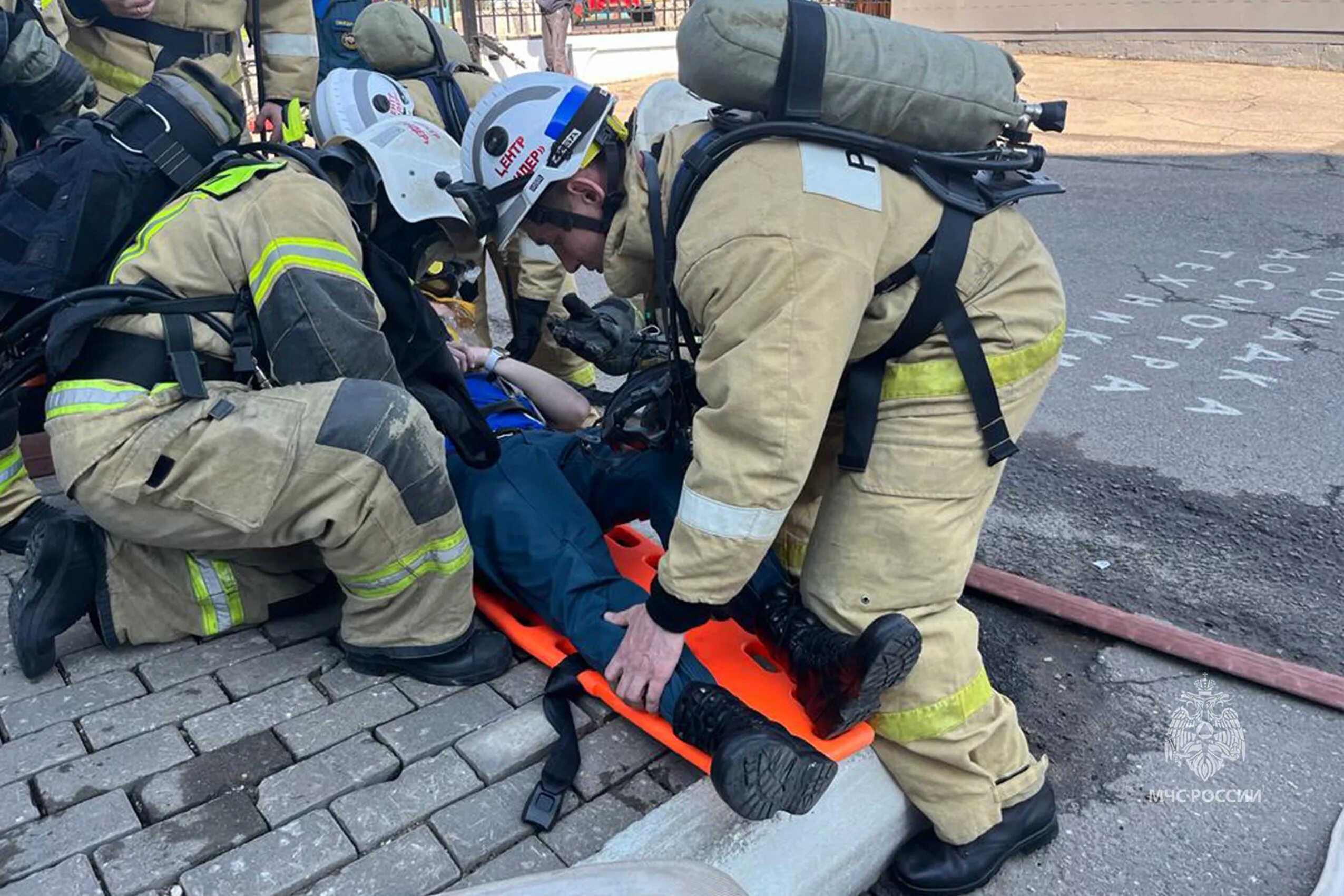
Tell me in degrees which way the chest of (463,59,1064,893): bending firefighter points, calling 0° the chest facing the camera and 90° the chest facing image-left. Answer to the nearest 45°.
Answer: approximately 90°

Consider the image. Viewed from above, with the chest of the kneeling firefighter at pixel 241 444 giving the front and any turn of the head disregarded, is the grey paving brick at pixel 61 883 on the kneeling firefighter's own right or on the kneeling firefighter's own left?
on the kneeling firefighter's own right

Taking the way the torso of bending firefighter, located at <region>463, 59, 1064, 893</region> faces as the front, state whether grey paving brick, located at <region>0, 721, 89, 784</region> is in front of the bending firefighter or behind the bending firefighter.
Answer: in front

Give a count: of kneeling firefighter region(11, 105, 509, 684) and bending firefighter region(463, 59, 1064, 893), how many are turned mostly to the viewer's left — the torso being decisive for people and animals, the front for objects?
1

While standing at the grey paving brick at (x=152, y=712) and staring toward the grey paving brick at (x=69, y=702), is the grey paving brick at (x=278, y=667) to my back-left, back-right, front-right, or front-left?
back-right

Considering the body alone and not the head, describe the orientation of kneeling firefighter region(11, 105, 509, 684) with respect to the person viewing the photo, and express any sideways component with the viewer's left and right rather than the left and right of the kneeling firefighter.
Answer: facing to the right of the viewer

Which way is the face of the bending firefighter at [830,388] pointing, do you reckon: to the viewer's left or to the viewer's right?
to the viewer's left

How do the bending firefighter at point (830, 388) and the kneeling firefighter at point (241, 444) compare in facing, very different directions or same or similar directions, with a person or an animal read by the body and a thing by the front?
very different directions

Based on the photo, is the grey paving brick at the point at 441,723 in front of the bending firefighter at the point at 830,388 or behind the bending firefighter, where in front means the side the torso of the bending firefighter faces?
in front
